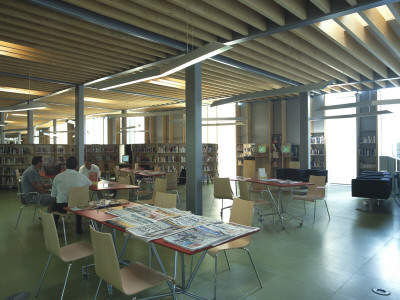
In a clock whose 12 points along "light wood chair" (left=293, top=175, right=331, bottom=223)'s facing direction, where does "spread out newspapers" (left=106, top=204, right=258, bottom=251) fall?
The spread out newspapers is roughly at 11 o'clock from the light wood chair.

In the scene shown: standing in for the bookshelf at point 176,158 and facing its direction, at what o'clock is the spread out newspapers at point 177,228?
The spread out newspapers is roughly at 12 o'clock from the bookshelf.

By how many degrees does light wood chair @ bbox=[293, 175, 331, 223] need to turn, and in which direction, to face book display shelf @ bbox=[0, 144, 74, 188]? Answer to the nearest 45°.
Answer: approximately 45° to its right

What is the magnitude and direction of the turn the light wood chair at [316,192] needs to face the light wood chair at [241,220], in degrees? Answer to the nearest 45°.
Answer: approximately 45° to its left

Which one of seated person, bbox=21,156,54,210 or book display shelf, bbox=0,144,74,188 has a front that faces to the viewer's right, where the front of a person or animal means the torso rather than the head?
the seated person

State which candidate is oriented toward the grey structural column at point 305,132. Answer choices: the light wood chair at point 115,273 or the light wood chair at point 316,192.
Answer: the light wood chair at point 115,273

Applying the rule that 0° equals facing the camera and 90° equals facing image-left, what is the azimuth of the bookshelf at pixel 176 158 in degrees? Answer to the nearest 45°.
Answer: approximately 0°

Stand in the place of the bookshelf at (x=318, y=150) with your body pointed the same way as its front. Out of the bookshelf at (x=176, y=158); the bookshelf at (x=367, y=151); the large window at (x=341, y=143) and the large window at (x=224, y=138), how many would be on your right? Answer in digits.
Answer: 2

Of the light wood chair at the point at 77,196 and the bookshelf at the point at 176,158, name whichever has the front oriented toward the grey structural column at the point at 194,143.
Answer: the bookshelf
